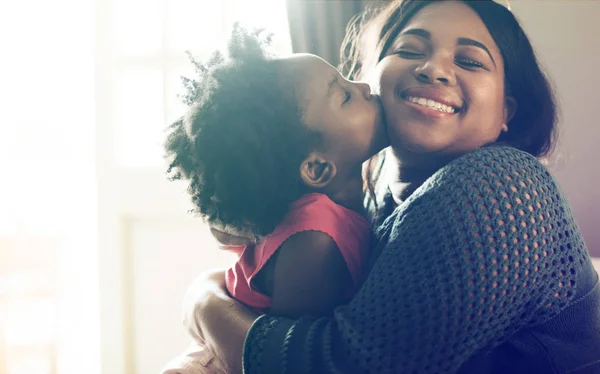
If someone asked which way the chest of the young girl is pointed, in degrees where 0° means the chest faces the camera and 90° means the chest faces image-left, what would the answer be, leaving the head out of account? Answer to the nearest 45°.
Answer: approximately 270°
